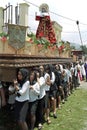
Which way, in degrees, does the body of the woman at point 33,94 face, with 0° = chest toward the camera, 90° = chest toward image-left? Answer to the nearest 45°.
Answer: approximately 45°

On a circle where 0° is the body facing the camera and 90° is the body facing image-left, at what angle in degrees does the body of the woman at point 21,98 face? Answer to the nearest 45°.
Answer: approximately 90°
